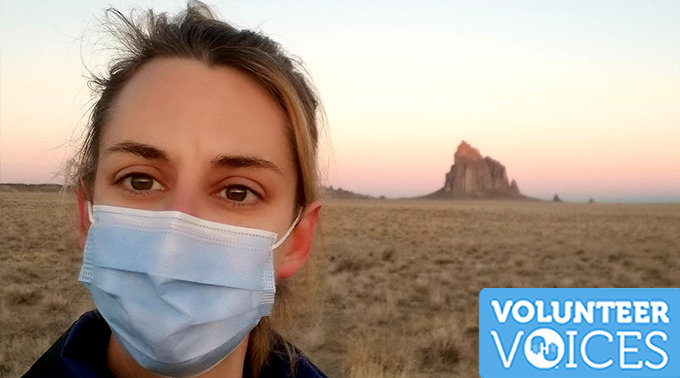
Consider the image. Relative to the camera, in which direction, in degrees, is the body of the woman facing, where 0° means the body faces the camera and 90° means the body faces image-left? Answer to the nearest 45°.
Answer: approximately 0°
